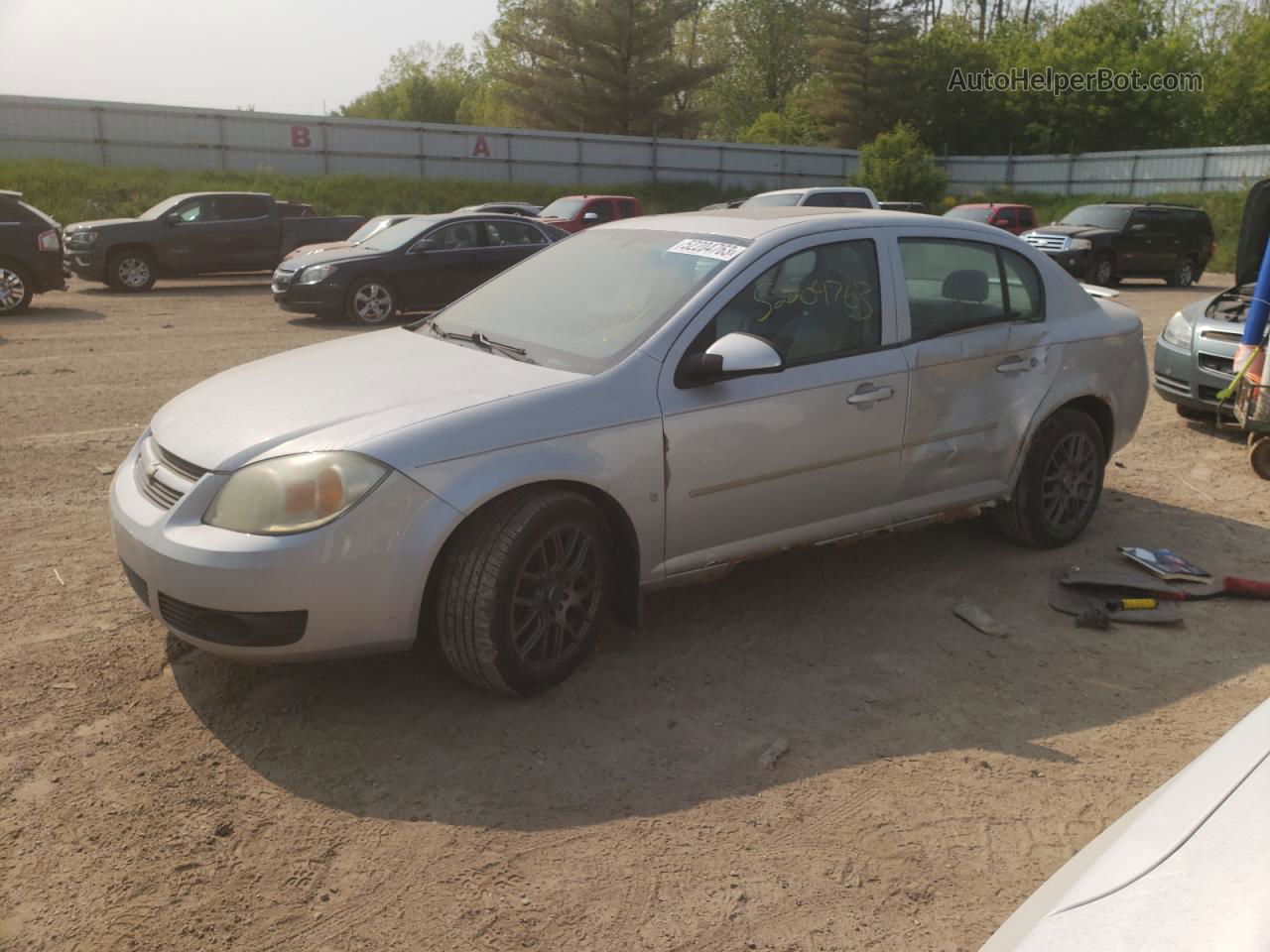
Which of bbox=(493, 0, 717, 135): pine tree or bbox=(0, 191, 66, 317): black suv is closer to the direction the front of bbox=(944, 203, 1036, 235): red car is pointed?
the black suv

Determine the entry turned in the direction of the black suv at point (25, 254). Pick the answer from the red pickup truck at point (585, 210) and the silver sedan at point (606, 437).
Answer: the red pickup truck

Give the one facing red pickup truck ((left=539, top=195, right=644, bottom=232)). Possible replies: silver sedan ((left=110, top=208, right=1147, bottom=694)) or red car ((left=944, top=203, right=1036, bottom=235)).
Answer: the red car

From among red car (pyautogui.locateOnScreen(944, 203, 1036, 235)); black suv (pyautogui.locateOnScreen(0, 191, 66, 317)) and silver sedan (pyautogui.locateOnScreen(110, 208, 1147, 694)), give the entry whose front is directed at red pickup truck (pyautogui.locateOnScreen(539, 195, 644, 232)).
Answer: the red car

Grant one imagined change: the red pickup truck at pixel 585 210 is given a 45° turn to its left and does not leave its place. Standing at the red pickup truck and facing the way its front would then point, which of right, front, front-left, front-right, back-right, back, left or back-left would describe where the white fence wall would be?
back

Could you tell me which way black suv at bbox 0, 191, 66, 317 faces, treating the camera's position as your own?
facing to the left of the viewer

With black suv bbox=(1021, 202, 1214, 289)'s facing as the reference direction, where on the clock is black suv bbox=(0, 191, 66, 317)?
black suv bbox=(0, 191, 66, 317) is roughly at 12 o'clock from black suv bbox=(1021, 202, 1214, 289).
